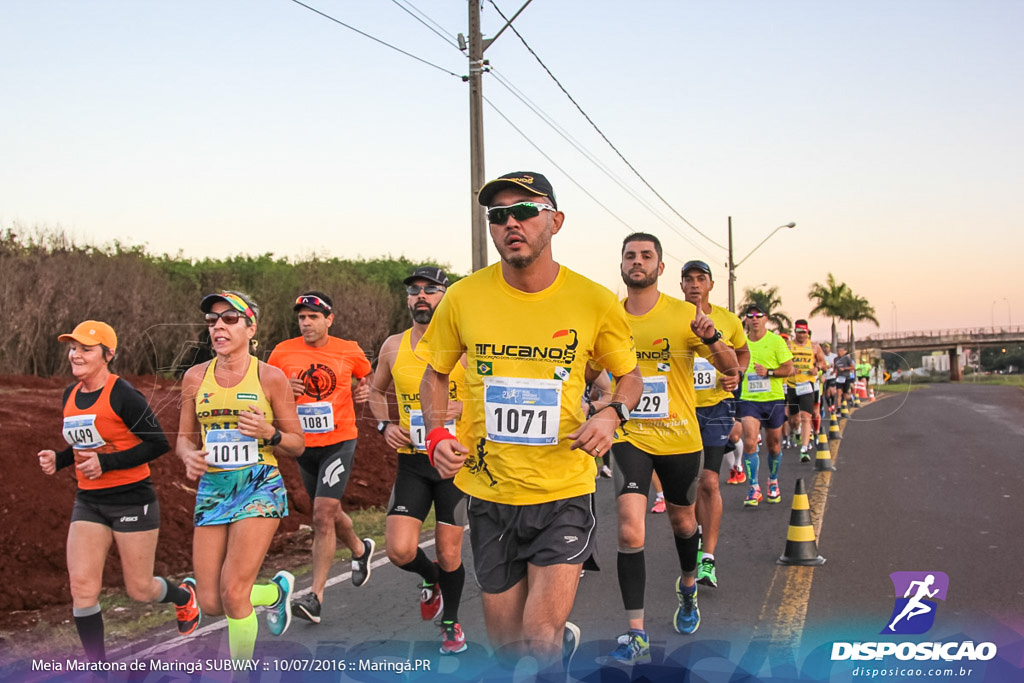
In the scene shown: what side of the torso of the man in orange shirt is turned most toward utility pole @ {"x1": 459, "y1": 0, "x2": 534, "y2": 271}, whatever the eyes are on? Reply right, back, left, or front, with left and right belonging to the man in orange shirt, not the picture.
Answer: back

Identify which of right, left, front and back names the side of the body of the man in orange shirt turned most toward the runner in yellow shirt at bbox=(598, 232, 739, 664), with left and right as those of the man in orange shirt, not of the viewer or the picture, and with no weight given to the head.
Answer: left

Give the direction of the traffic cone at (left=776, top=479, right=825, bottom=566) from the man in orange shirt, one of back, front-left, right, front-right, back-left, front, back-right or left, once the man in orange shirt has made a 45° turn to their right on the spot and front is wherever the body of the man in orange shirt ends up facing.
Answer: back

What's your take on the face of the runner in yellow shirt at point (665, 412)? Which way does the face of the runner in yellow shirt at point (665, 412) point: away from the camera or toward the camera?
toward the camera

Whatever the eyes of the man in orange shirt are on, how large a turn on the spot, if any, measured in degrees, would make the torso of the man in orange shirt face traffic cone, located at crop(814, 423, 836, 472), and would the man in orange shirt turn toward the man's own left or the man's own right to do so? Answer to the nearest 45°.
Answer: approximately 180°

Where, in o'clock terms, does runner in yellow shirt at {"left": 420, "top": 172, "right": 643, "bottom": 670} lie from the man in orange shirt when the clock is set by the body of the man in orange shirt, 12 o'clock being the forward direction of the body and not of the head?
The runner in yellow shirt is roughly at 10 o'clock from the man in orange shirt.

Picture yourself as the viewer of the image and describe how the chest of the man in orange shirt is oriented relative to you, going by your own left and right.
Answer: facing the viewer and to the left of the viewer

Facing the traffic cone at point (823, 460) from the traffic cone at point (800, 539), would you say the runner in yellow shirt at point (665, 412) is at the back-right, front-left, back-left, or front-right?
back-left

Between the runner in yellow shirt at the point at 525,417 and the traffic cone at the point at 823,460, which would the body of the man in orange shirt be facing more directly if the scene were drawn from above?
the runner in yellow shirt

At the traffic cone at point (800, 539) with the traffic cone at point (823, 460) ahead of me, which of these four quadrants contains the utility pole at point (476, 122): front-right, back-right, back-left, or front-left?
front-left
